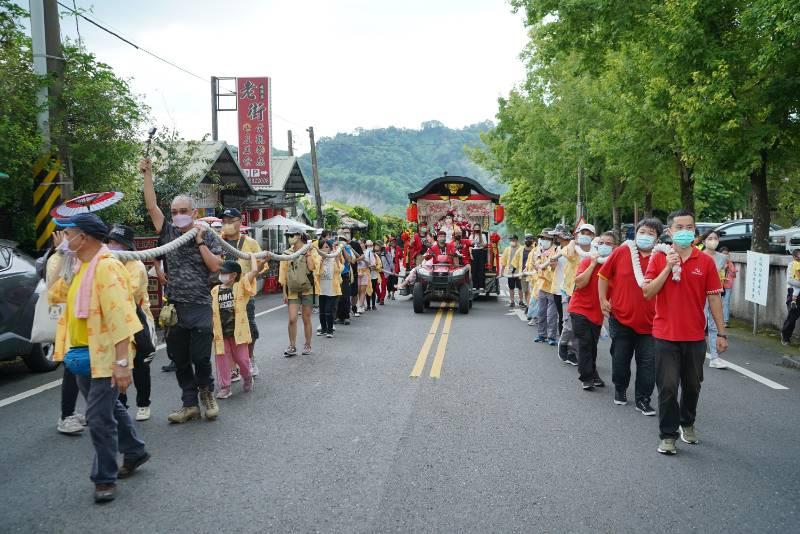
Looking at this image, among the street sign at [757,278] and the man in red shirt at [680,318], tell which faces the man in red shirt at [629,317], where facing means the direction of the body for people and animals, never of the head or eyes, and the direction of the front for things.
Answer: the street sign

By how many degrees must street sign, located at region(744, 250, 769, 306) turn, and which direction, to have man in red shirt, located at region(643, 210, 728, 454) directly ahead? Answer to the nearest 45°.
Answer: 0° — it already faces them

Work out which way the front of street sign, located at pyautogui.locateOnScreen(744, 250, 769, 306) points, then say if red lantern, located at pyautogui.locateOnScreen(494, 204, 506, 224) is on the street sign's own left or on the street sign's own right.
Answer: on the street sign's own right

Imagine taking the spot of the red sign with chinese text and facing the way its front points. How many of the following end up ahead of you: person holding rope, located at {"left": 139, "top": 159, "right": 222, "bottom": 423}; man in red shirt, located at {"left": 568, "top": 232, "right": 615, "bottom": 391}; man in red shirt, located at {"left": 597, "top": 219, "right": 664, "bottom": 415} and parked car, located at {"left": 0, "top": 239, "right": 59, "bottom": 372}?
4

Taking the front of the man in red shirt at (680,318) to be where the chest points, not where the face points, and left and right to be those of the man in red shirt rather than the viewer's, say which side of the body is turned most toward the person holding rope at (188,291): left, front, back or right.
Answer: right

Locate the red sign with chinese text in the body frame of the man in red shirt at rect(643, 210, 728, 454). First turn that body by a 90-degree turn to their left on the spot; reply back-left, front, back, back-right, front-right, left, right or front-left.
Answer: back-left

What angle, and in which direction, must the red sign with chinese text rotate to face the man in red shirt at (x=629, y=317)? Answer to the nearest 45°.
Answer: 0° — it already faces them

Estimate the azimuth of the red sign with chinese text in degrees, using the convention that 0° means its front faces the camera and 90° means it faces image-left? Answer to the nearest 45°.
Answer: approximately 0°

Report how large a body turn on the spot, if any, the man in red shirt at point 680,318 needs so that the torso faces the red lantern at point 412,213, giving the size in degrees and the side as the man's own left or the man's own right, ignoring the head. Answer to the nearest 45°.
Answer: approximately 135° to the man's own right

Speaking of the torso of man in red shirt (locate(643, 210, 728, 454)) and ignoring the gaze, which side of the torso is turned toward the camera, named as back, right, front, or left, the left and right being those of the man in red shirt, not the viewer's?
front

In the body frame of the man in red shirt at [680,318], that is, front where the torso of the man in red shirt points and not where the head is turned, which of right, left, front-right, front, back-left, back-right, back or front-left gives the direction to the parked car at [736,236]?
back

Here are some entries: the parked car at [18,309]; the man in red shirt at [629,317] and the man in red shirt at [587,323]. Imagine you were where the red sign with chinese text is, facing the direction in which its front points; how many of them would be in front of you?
3

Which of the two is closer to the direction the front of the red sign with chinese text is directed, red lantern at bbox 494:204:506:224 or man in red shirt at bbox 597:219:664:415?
the man in red shirt

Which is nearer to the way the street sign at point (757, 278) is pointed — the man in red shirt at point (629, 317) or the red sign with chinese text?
the man in red shirt
